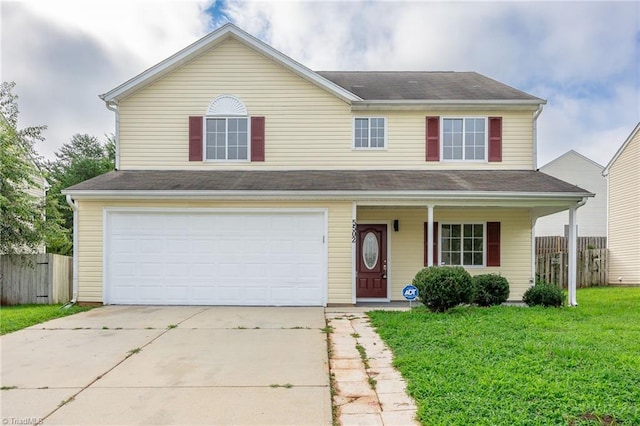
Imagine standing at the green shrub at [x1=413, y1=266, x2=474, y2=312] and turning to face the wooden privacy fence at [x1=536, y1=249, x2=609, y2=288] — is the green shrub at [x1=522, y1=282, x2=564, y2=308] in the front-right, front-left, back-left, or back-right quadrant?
front-right

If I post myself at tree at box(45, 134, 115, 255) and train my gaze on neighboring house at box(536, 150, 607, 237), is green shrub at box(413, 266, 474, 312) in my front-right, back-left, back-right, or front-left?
front-right

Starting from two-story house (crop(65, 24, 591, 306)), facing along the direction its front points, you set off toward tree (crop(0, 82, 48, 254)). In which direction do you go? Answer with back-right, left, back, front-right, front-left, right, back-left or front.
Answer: right

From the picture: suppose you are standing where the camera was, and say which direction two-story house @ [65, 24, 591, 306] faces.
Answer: facing the viewer

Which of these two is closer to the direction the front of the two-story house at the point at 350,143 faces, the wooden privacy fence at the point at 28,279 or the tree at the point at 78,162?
the wooden privacy fence

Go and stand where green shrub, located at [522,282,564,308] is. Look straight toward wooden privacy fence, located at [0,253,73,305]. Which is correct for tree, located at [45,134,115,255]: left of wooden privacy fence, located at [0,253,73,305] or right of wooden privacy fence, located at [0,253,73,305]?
right

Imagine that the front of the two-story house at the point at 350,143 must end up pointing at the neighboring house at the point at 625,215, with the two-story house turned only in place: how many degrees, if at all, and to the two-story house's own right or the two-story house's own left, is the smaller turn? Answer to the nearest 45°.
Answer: approximately 135° to the two-story house's own left

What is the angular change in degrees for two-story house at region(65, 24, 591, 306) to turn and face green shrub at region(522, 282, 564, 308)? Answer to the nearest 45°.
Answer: approximately 45° to its left

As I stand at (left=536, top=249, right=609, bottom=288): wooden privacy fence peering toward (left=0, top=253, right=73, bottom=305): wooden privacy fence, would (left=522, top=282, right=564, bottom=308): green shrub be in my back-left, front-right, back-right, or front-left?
front-left

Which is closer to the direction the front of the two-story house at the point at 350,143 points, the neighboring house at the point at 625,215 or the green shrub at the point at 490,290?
the green shrub
